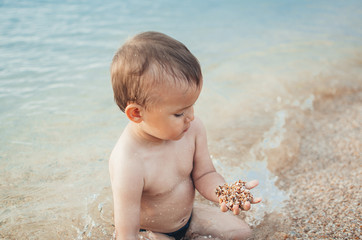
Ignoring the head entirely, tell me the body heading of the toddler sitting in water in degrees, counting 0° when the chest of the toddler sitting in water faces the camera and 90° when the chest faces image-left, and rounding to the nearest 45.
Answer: approximately 315°

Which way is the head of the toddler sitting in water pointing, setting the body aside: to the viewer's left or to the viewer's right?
to the viewer's right
